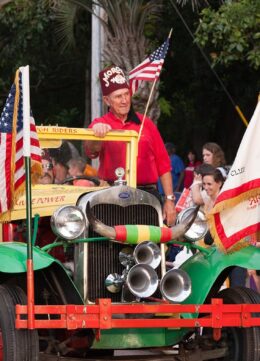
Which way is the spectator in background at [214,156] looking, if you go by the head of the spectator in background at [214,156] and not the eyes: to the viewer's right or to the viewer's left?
to the viewer's left

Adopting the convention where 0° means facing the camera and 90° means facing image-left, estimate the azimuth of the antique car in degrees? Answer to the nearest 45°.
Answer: approximately 315°

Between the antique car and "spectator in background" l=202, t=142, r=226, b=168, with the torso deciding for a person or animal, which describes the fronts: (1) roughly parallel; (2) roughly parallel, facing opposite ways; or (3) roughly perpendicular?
roughly perpendicular
